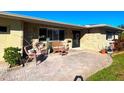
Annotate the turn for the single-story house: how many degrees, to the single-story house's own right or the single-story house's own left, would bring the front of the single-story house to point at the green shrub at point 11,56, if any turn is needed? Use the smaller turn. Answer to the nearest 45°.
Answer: approximately 90° to the single-story house's own right

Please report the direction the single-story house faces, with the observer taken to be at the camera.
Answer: facing the viewer and to the right of the viewer
